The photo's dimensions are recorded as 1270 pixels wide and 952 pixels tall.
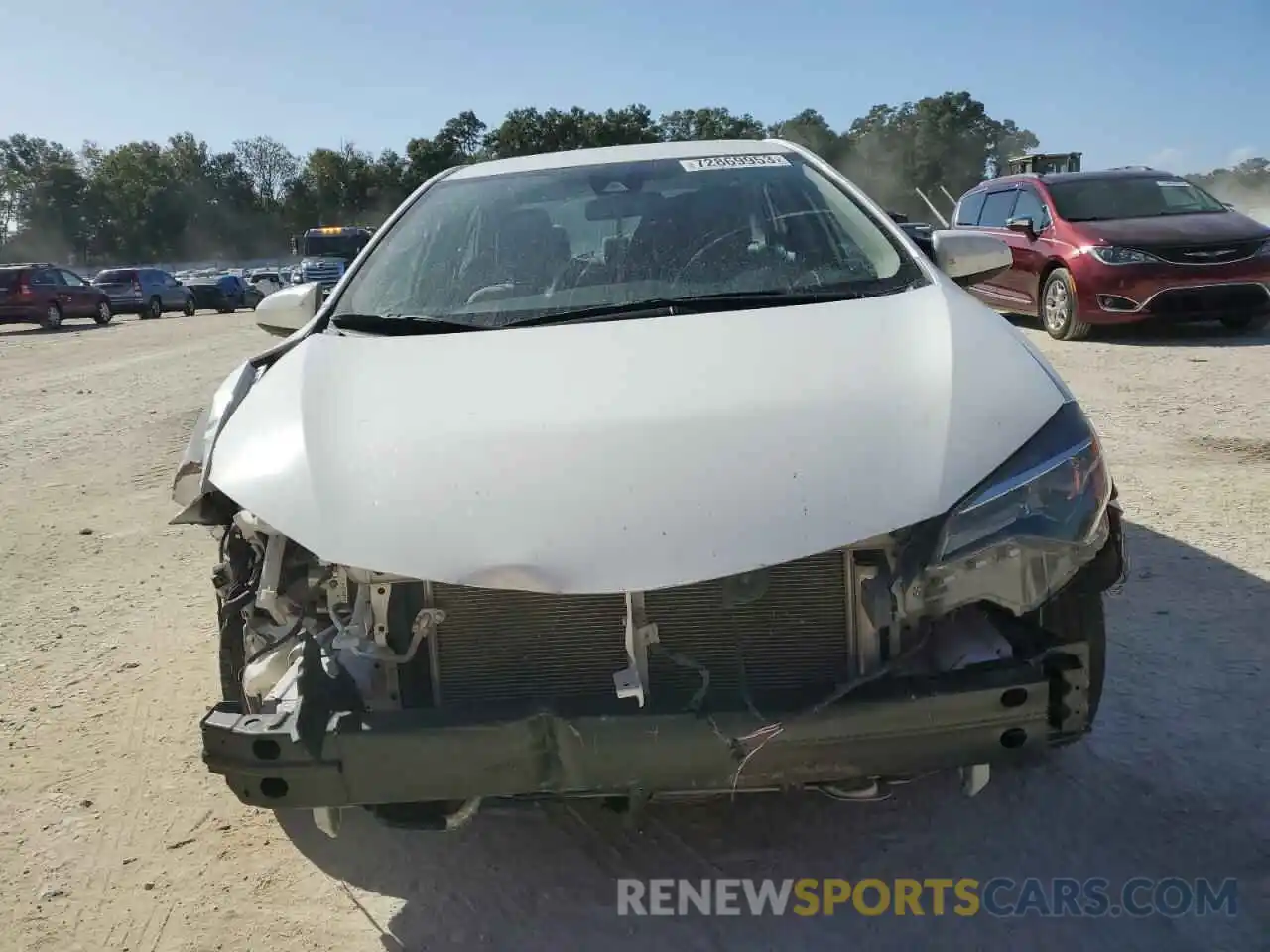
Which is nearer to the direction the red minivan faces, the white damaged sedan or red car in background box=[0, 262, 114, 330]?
the white damaged sedan

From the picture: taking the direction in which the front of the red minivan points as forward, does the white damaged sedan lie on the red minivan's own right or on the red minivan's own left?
on the red minivan's own right

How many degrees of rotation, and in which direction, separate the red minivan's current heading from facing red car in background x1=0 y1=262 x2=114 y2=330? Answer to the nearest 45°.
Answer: approximately 135° to its right

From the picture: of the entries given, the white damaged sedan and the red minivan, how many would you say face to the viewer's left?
0

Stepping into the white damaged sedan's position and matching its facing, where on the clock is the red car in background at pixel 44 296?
The red car in background is roughly at 5 o'clock from the white damaged sedan.

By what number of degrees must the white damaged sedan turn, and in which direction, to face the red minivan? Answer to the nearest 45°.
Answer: approximately 135° to its left

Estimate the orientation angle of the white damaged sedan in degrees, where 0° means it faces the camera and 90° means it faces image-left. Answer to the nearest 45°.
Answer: approximately 0°

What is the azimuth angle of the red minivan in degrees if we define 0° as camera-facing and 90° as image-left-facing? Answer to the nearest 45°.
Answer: approximately 315°
